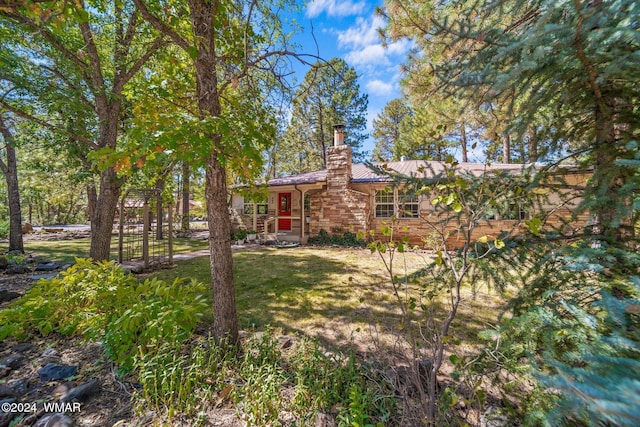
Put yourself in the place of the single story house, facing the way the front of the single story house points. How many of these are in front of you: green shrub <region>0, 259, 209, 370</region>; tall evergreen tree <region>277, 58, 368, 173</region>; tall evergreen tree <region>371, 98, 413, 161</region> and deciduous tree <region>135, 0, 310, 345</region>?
2

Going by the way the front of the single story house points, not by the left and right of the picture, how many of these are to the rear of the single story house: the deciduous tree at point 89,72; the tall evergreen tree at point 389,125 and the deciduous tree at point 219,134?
1

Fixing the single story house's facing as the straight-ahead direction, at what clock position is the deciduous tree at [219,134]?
The deciduous tree is roughly at 12 o'clock from the single story house.

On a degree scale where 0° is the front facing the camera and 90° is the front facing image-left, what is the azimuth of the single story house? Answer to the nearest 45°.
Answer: approximately 0°

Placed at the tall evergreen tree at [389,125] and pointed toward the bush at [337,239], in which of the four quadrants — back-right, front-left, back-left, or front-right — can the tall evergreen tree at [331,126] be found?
front-right

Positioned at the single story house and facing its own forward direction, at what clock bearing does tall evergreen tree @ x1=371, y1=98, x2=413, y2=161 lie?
The tall evergreen tree is roughly at 6 o'clock from the single story house.

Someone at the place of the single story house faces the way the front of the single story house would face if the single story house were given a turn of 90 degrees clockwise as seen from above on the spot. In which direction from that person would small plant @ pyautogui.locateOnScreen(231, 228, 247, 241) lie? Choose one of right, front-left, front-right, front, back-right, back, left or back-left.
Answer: front

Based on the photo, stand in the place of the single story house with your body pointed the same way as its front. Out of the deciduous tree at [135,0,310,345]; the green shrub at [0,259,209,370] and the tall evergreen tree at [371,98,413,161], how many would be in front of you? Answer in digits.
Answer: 2

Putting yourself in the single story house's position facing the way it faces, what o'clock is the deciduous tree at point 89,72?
The deciduous tree is roughly at 1 o'clock from the single story house.

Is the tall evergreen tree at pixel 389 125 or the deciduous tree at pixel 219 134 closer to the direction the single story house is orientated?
the deciduous tree

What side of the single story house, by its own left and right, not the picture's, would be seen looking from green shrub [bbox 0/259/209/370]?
front
